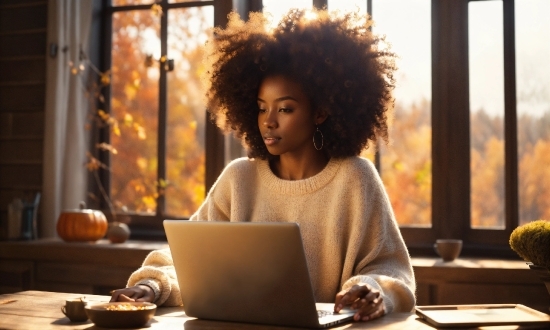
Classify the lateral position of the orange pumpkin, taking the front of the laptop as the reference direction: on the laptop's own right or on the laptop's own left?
on the laptop's own left

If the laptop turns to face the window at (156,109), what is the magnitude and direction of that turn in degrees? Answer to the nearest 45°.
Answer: approximately 45° to its left

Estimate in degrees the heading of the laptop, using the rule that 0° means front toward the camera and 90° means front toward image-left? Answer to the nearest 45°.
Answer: approximately 225°

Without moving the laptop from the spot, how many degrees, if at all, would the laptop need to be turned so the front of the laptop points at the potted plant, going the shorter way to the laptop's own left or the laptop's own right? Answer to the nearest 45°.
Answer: approximately 45° to the laptop's own right

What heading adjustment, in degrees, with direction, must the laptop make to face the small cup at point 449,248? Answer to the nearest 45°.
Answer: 0° — it already faces it
